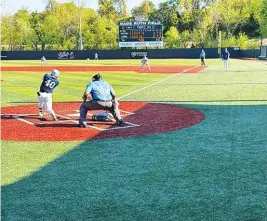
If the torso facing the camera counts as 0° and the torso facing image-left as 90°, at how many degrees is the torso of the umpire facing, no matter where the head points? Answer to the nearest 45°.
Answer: approximately 180°

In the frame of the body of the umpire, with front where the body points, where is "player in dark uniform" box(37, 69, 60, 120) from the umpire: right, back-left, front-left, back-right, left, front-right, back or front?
front-left
